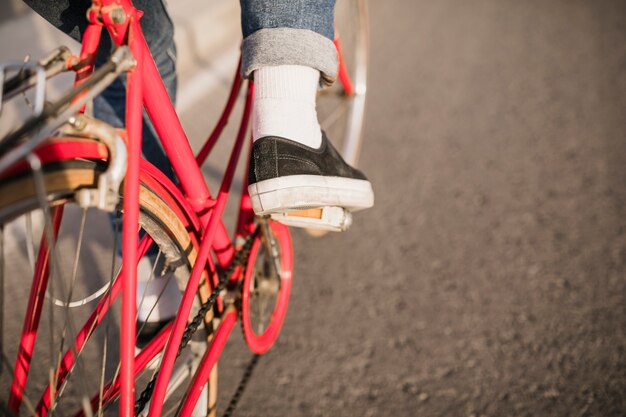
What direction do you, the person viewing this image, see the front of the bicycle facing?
facing away from the viewer and to the right of the viewer
